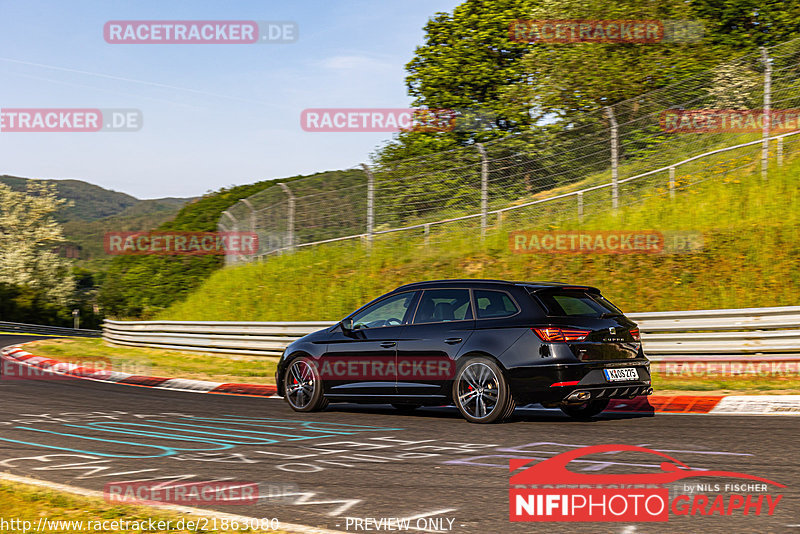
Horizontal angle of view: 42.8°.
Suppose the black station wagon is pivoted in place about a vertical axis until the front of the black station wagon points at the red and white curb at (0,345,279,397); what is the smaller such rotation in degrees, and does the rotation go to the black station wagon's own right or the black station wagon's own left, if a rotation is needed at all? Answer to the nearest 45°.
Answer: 0° — it already faces it

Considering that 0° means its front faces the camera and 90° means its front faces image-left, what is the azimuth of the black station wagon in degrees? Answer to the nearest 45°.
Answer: approximately 135°

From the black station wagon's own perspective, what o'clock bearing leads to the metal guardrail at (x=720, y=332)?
The metal guardrail is roughly at 3 o'clock from the black station wagon.

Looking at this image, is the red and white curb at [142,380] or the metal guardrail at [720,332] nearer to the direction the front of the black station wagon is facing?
the red and white curb
